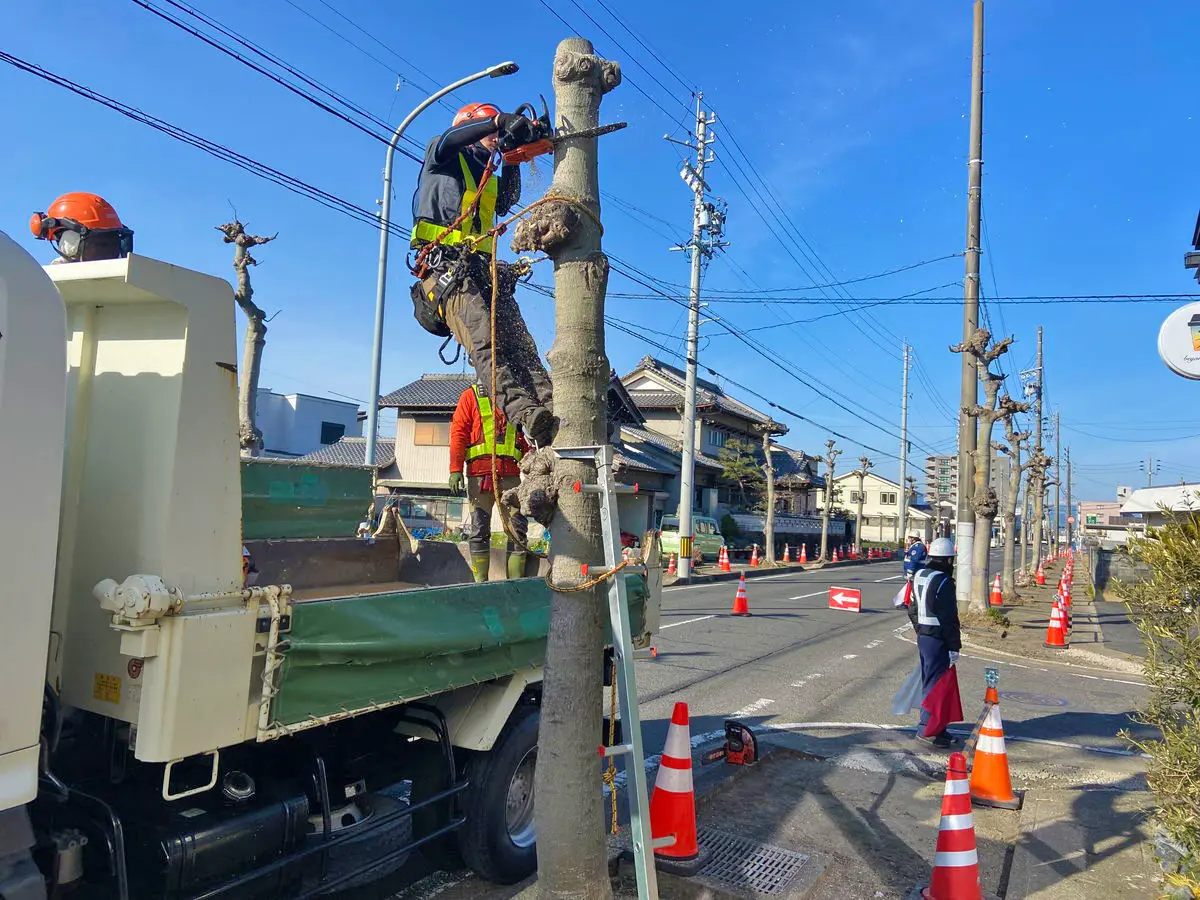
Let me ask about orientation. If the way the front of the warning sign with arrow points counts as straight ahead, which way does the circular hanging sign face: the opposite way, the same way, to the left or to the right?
the same way

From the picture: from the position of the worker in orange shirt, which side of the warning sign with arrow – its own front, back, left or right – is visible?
front

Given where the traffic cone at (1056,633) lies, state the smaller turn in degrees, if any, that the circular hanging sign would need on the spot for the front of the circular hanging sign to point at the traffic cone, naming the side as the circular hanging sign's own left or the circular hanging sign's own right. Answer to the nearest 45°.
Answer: approximately 180°

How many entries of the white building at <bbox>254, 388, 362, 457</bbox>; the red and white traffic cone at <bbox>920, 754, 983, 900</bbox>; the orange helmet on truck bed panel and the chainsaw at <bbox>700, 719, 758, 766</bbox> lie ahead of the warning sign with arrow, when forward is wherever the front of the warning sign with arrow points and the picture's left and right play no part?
3

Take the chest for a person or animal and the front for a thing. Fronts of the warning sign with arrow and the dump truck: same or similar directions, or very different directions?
same or similar directions

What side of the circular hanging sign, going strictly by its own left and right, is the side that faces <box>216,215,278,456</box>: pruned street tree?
right

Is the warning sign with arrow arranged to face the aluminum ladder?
yes

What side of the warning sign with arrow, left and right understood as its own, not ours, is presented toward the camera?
front

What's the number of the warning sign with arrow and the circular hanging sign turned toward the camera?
2

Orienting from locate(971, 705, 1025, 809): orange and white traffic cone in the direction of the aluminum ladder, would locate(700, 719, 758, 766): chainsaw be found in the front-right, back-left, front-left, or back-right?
front-right

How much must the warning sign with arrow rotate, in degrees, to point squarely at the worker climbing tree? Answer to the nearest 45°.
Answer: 0° — it already faces them

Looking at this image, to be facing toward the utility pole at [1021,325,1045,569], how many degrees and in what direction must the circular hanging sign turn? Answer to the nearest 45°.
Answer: approximately 180°

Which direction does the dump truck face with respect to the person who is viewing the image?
facing the viewer and to the left of the viewer

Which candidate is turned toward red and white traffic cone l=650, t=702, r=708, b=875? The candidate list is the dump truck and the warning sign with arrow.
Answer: the warning sign with arrow

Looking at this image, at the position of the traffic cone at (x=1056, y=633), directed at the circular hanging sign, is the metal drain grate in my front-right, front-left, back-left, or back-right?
front-right

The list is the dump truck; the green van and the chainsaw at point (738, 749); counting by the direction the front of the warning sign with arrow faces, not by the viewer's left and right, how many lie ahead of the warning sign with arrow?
2

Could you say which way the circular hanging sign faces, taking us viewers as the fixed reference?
facing the viewer
